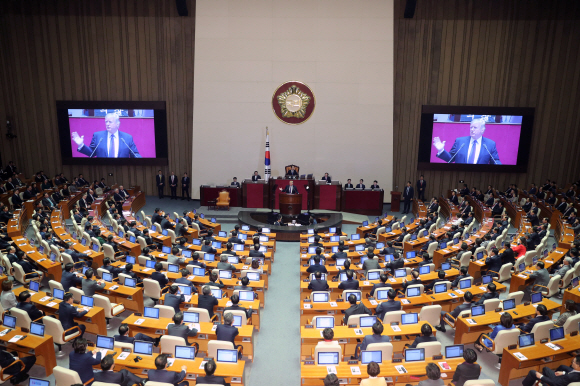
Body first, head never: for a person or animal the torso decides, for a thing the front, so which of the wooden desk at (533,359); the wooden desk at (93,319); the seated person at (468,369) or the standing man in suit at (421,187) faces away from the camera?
the seated person

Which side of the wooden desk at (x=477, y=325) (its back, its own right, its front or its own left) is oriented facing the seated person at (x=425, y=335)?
right

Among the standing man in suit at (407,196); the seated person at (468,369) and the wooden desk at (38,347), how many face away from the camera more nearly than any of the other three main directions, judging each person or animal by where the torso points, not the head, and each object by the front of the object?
1

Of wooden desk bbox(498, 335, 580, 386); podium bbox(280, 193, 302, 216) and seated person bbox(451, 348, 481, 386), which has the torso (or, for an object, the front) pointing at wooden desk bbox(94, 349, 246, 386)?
the podium

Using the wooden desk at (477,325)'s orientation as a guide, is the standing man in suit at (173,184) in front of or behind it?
behind

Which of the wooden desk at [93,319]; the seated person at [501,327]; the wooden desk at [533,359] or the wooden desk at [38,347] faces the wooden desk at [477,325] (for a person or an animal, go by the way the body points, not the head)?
the seated person

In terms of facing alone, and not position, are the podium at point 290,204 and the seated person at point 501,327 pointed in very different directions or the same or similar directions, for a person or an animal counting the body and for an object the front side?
very different directions

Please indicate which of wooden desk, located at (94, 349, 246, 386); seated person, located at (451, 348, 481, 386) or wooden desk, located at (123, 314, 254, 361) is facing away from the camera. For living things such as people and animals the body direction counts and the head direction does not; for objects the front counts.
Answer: the seated person

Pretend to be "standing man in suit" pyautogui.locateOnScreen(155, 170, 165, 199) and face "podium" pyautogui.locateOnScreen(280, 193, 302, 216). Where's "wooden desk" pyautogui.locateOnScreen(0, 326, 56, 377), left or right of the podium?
right

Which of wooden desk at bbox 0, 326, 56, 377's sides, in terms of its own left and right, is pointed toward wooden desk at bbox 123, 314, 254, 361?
left

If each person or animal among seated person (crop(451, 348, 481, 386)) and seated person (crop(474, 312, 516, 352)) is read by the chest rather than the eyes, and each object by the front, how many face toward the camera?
0

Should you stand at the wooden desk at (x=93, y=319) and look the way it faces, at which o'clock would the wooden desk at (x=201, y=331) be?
the wooden desk at (x=201, y=331) is roughly at 9 o'clock from the wooden desk at (x=93, y=319).

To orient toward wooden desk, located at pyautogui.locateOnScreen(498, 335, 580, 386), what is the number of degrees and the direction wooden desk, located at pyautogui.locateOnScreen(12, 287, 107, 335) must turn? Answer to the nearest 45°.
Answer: approximately 90° to its left

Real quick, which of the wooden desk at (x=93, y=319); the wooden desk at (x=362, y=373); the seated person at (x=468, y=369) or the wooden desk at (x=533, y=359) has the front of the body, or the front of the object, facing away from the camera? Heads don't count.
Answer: the seated person
